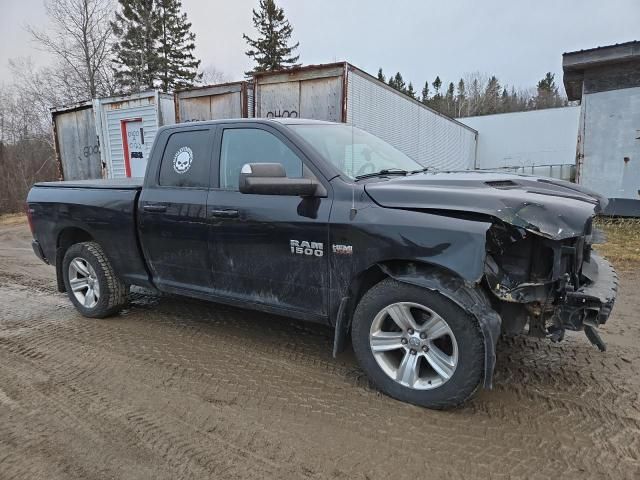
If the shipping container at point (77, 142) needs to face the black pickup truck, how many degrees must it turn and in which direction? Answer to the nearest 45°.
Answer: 0° — it already faces it

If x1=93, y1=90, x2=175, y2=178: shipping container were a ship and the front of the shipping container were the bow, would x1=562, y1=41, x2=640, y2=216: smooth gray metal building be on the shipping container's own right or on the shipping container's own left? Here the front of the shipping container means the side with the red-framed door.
on the shipping container's own left

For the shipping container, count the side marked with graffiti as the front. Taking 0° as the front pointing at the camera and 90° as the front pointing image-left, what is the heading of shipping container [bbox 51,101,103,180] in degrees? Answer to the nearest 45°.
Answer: approximately 0°

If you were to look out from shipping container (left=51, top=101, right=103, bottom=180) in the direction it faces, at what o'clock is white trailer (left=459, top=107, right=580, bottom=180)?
The white trailer is roughly at 9 o'clock from the shipping container.

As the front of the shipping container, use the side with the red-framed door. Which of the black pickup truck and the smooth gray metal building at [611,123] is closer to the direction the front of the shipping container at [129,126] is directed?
the black pickup truck

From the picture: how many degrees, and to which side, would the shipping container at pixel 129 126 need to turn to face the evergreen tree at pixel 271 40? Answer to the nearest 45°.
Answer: approximately 135° to its left

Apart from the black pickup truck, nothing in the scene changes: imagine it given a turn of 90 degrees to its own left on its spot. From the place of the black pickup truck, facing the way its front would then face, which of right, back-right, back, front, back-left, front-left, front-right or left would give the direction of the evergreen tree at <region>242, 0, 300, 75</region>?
front-left

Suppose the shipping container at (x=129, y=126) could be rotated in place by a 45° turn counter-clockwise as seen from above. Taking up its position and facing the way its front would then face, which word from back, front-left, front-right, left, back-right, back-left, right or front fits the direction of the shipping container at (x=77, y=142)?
back

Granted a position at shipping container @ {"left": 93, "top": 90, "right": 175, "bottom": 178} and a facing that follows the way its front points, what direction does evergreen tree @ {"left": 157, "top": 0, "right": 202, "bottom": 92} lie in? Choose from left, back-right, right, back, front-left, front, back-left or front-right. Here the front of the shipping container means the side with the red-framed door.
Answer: back

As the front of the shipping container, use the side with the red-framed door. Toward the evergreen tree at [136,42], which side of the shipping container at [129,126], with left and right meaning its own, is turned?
back

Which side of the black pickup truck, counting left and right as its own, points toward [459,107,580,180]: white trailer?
left
